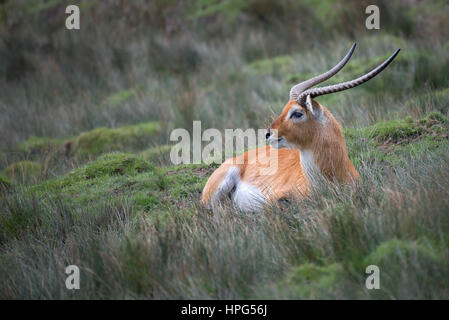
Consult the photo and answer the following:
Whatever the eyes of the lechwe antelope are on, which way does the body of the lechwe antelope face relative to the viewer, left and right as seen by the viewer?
facing to the right of the viewer

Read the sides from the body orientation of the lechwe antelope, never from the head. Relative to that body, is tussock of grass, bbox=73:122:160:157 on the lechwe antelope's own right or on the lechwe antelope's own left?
on the lechwe antelope's own left
